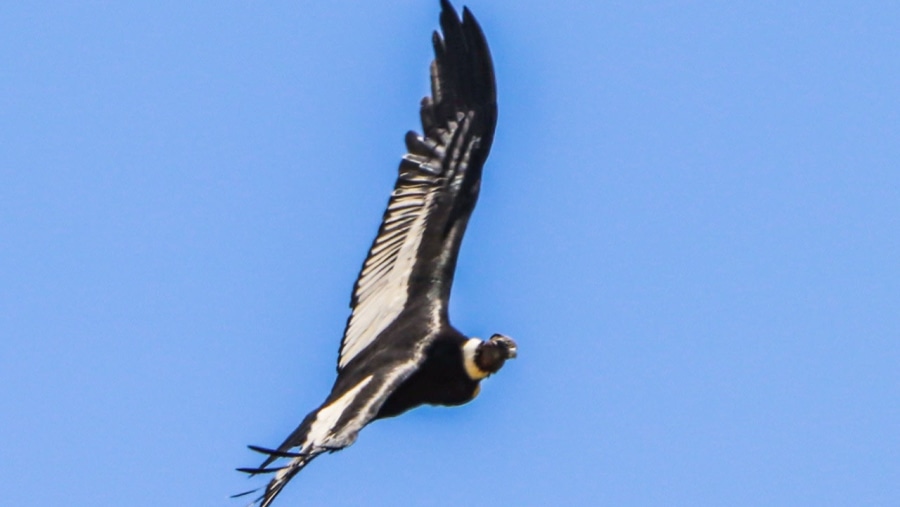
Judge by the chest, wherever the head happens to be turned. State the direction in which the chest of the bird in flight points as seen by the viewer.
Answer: to the viewer's right
